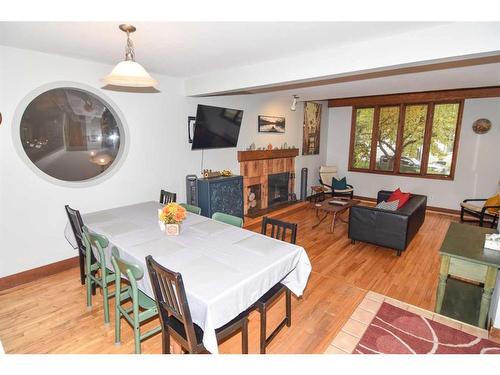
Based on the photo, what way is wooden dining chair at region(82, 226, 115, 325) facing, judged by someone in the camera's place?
facing away from the viewer and to the right of the viewer

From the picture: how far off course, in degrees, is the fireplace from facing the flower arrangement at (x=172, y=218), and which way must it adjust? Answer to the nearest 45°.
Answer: approximately 45° to its right

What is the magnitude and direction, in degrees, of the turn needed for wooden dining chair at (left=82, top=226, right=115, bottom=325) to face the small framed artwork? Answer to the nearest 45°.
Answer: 0° — it already faces it

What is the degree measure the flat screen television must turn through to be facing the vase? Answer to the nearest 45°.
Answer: approximately 45° to its right

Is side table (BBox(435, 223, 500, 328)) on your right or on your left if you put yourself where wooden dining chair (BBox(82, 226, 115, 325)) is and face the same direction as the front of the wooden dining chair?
on your right

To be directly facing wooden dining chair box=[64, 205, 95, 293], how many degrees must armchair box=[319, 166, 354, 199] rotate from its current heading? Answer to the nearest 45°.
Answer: approximately 90° to its right

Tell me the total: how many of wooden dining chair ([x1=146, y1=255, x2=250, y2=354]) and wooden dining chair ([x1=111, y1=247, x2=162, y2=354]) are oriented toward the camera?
0

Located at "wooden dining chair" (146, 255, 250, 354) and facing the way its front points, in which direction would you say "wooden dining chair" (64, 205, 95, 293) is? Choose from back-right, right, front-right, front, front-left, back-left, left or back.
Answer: left

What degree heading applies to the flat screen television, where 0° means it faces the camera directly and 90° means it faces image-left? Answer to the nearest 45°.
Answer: approximately 315°
